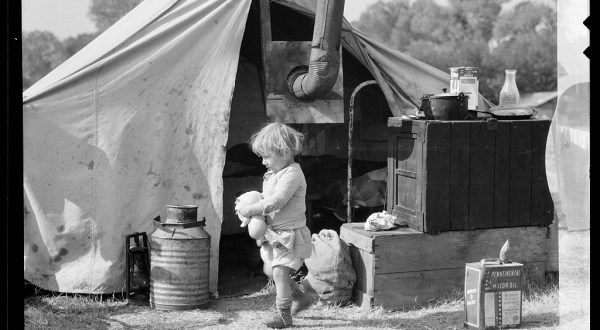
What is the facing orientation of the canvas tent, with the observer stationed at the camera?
facing the viewer

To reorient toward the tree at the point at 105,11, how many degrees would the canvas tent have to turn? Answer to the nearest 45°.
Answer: approximately 180°

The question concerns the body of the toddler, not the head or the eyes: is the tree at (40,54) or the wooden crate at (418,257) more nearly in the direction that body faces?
the tree

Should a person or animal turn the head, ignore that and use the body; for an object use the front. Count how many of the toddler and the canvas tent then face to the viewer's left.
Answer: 1

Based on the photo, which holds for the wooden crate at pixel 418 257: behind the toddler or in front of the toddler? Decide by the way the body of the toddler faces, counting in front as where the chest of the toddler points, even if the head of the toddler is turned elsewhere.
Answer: behind

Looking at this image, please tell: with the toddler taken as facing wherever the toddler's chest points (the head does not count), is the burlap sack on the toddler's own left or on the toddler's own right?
on the toddler's own right

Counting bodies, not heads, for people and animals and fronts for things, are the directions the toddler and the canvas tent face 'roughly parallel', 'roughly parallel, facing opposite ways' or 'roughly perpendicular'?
roughly perpendicular

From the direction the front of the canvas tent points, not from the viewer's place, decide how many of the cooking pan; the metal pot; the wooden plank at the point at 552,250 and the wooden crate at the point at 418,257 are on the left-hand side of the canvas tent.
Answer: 4

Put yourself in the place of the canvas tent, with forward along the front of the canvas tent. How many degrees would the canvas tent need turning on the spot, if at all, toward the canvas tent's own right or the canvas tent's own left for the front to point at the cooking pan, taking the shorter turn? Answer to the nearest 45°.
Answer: approximately 90° to the canvas tent's own left

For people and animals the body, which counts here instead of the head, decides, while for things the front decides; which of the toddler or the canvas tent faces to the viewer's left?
the toddler

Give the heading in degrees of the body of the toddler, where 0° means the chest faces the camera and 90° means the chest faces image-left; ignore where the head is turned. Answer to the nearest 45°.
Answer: approximately 90°

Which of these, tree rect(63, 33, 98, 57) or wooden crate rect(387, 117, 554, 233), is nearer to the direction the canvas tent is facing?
the wooden crate

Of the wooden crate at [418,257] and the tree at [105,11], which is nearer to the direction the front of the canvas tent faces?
the wooden crate

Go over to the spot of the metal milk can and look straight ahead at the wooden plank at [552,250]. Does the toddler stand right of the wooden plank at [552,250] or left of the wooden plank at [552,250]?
right
